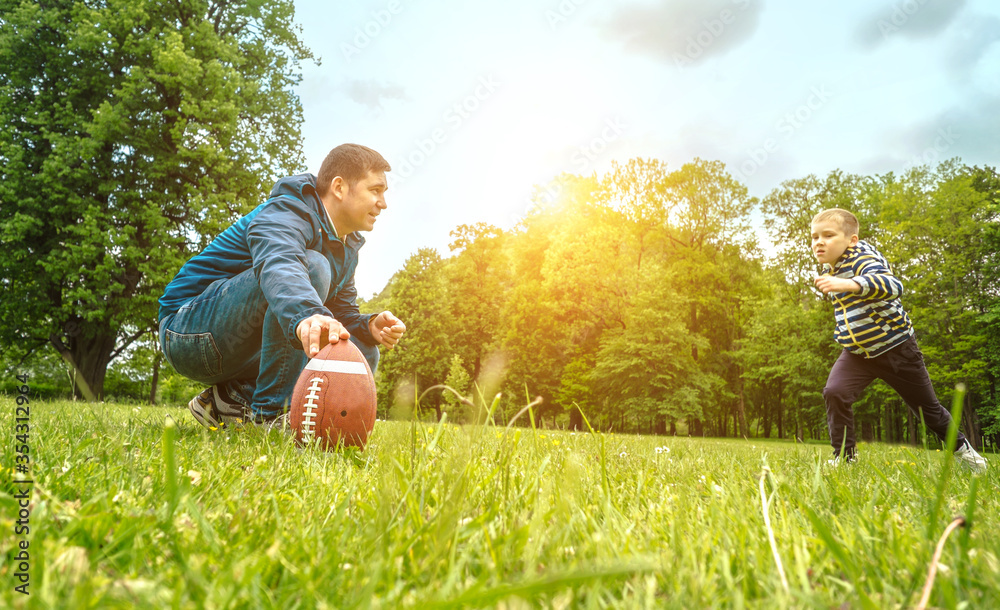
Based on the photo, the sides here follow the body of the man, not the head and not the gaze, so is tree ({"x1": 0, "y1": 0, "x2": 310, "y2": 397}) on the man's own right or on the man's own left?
on the man's own left

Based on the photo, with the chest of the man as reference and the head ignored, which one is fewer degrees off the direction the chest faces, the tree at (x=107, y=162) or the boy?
the boy

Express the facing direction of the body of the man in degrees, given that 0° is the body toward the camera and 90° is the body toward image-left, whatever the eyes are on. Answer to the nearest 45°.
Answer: approximately 270°

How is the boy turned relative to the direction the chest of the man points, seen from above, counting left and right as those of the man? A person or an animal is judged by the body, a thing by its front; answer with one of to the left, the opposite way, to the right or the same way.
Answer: the opposite way

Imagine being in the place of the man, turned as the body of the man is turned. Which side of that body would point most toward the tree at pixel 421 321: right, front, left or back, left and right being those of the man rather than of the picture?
left

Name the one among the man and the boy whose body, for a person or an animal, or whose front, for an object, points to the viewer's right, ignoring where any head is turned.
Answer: the man

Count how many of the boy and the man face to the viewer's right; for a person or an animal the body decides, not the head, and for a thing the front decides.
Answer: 1

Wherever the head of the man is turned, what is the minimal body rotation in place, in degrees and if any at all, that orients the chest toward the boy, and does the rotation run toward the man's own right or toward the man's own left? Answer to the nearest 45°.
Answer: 0° — they already face them
